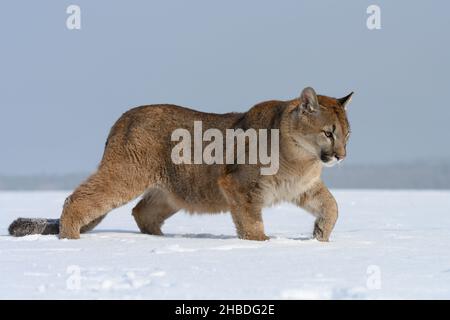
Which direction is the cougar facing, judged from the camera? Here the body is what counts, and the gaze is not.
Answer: to the viewer's right
